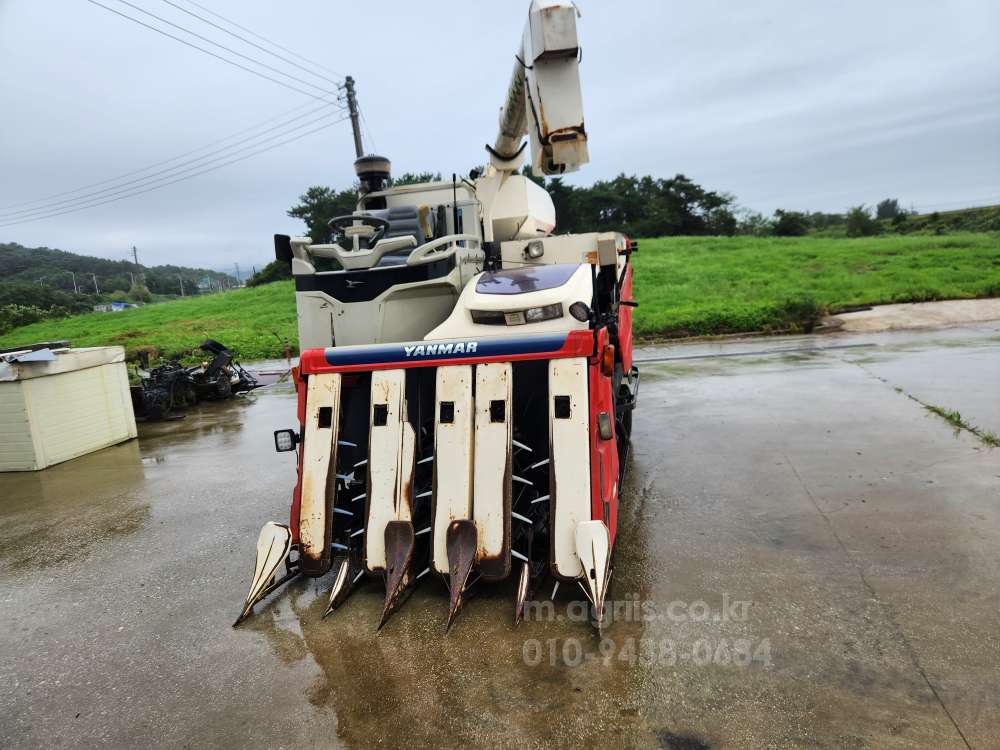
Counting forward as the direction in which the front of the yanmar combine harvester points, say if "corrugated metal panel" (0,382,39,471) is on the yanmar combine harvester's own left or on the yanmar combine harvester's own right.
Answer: on the yanmar combine harvester's own right

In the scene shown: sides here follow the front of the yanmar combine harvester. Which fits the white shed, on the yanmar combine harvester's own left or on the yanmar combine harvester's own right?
on the yanmar combine harvester's own right

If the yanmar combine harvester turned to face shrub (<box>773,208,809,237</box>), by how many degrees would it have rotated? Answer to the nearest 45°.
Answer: approximately 135° to its left

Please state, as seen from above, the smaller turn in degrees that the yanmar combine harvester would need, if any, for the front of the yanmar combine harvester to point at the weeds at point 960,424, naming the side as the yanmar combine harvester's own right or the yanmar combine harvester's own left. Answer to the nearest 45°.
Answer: approximately 90° to the yanmar combine harvester's own left

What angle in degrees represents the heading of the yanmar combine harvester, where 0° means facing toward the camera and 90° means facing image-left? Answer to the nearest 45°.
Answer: approximately 0°

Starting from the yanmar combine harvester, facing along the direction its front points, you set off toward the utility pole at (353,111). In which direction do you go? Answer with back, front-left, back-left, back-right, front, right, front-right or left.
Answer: back

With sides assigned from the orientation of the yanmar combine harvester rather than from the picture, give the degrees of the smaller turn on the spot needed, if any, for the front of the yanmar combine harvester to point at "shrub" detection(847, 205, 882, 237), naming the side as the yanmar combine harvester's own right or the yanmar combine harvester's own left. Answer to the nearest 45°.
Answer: approximately 135° to the yanmar combine harvester's own left
